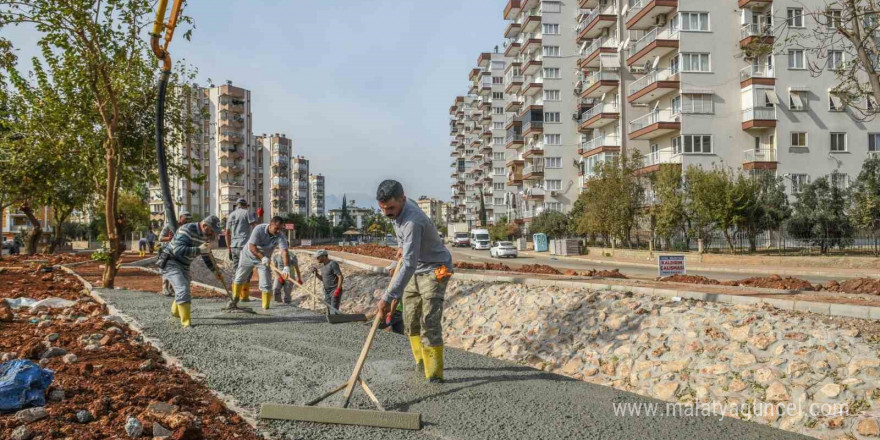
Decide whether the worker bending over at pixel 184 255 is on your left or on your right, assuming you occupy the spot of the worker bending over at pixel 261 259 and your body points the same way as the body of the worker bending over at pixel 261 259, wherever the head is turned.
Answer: on your right

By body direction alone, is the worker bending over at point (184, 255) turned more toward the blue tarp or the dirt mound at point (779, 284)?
the dirt mound

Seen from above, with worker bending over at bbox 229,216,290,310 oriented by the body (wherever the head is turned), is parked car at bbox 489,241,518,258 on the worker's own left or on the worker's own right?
on the worker's own left

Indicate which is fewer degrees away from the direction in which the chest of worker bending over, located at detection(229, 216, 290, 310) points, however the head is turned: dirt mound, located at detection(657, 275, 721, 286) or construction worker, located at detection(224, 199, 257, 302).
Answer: the dirt mound

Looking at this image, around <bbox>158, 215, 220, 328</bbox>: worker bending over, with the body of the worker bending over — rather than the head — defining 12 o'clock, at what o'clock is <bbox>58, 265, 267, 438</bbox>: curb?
The curb is roughly at 3 o'clock from the worker bending over.

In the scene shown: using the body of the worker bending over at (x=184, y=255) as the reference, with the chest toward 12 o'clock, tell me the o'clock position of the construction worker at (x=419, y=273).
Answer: The construction worker is roughly at 2 o'clock from the worker bending over.

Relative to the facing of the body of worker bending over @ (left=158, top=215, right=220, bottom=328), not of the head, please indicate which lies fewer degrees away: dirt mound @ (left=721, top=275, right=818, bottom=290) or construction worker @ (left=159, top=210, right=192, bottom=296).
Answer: the dirt mound

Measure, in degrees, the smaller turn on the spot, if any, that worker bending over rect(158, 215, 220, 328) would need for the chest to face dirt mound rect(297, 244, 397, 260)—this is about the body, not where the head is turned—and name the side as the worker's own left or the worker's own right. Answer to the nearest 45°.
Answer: approximately 45° to the worker's own left

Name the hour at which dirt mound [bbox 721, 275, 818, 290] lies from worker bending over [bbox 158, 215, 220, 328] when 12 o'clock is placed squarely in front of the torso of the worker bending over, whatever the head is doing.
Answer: The dirt mound is roughly at 12 o'clock from the worker bending over.

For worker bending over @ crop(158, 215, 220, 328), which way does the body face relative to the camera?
to the viewer's right

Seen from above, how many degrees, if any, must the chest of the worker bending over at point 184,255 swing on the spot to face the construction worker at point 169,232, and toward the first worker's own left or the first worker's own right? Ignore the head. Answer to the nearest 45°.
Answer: approximately 90° to the first worker's own left

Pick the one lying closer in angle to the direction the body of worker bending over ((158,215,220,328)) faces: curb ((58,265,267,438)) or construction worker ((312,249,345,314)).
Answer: the construction worker

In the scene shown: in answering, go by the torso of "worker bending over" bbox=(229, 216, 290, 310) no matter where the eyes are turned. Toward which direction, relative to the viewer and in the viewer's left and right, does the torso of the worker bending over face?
facing the viewer and to the right of the viewer

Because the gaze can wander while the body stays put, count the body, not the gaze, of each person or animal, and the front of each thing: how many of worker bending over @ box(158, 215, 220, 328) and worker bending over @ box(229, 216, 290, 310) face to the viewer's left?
0
